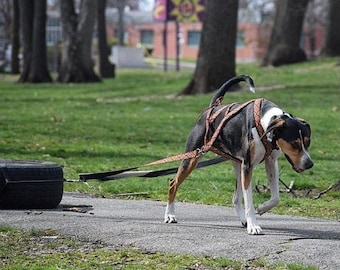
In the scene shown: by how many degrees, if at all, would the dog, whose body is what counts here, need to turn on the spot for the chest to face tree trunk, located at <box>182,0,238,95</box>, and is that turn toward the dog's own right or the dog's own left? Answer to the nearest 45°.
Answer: approximately 135° to the dog's own left

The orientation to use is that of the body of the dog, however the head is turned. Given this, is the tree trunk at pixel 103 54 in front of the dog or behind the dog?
behind

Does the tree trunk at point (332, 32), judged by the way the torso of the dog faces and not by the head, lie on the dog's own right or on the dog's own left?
on the dog's own left

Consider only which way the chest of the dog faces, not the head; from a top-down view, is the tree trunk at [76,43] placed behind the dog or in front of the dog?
behind

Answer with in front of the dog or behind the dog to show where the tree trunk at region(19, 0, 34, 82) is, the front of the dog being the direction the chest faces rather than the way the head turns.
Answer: behind

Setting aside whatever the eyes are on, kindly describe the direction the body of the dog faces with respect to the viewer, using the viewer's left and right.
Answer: facing the viewer and to the right of the viewer
